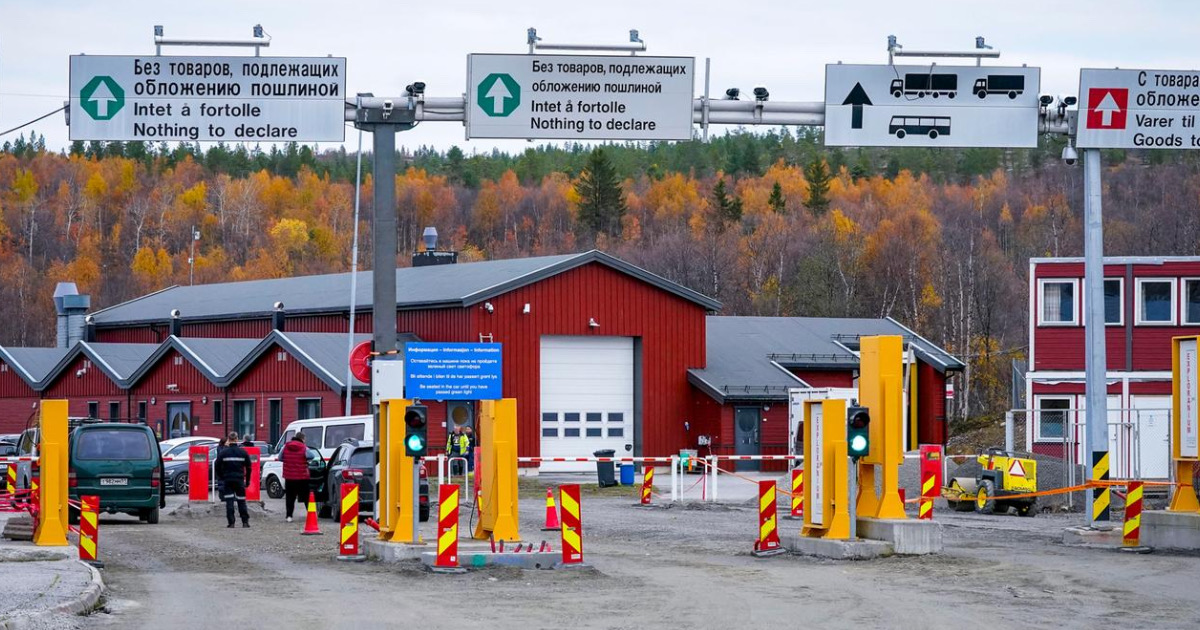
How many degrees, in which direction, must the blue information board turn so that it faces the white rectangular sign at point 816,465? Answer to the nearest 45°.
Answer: approximately 45° to its left

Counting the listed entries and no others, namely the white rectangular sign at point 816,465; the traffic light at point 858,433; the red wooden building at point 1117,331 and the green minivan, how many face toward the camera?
3

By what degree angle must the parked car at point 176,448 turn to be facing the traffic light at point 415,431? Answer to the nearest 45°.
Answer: approximately 45° to its left

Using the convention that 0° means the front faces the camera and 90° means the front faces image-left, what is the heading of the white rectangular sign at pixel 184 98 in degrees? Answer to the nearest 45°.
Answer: approximately 0°

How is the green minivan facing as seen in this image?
away from the camera

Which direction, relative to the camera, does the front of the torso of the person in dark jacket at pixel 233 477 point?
away from the camera

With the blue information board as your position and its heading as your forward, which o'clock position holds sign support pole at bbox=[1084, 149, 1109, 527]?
The sign support pole is roughly at 10 o'clock from the blue information board.

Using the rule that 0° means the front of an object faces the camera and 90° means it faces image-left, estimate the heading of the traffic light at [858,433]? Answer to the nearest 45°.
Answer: approximately 0°

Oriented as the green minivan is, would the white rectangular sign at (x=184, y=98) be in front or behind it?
behind
